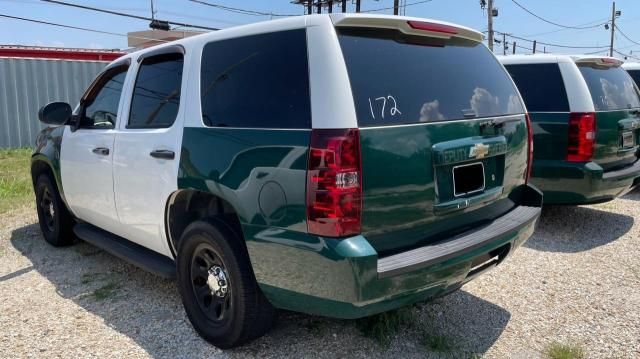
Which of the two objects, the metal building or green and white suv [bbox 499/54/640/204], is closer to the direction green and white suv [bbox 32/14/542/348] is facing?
the metal building

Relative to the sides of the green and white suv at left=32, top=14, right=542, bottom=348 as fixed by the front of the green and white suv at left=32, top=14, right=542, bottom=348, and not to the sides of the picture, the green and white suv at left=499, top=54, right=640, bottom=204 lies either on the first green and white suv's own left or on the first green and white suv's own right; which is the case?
on the first green and white suv's own right

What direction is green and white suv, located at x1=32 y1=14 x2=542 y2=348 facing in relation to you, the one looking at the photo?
facing away from the viewer and to the left of the viewer

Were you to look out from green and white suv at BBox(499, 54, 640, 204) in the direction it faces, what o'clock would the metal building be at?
The metal building is roughly at 11 o'clock from the green and white suv.

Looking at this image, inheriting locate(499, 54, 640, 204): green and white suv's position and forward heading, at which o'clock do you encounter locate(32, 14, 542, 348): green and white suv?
locate(32, 14, 542, 348): green and white suv is roughly at 8 o'clock from locate(499, 54, 640, 204): green and white suv.

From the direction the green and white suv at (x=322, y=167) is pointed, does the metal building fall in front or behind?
in front

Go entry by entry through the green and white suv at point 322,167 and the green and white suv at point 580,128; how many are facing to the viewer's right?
0

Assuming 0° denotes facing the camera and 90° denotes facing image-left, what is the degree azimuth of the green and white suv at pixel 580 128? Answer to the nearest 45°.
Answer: approximately 135°

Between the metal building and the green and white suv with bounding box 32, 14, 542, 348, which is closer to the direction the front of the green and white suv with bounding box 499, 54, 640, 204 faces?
the metal building

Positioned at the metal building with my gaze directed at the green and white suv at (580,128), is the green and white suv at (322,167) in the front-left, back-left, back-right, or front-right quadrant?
front-right
